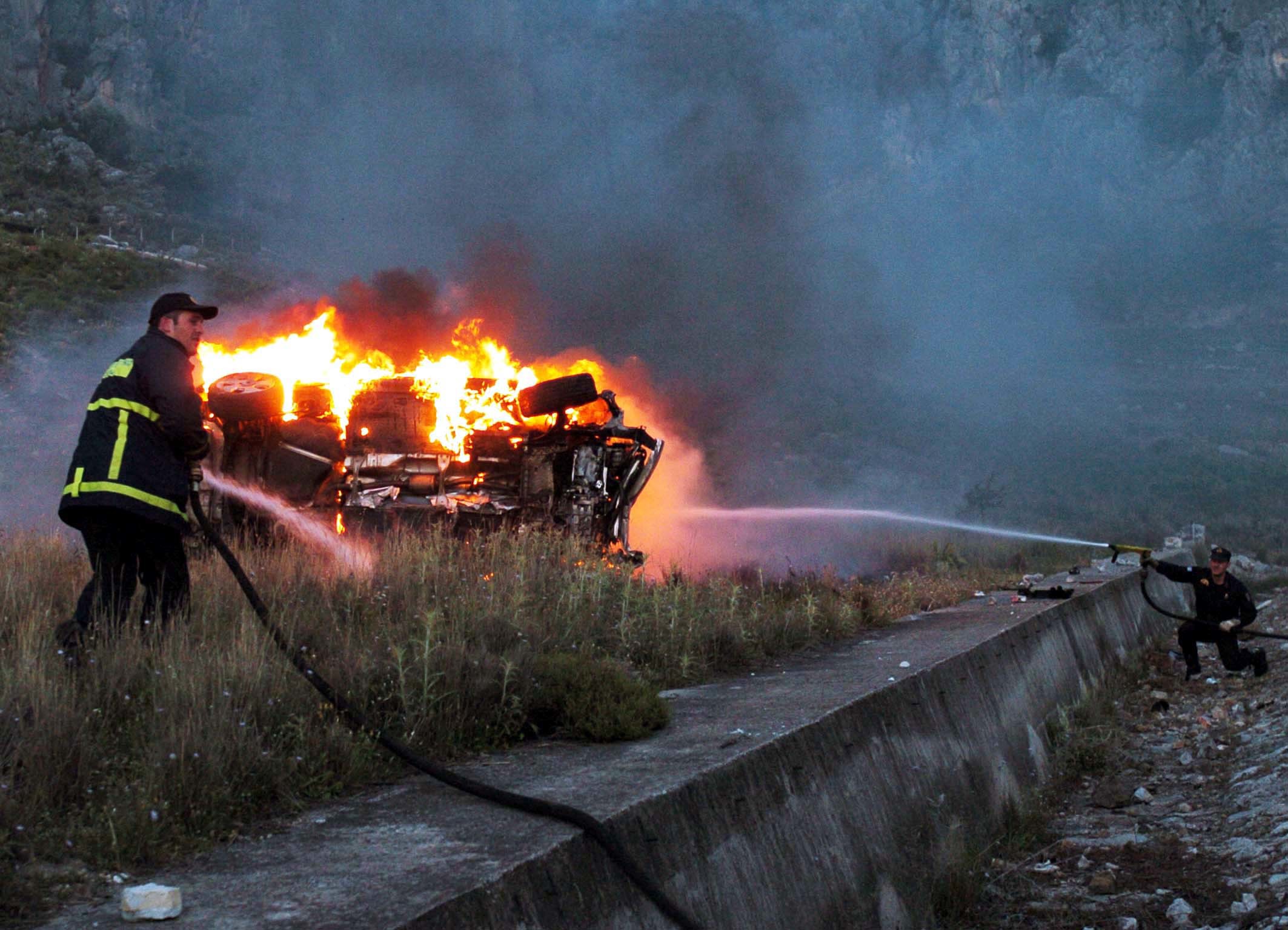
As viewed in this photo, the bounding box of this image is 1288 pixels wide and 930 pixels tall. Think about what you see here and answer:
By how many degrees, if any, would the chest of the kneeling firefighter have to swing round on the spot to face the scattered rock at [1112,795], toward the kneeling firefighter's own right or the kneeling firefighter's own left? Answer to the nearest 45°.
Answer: approximately 45° to the kneeling firefighter's own left

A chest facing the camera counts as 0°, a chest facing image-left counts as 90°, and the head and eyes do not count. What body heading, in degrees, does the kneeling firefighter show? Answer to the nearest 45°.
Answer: approximately 45°

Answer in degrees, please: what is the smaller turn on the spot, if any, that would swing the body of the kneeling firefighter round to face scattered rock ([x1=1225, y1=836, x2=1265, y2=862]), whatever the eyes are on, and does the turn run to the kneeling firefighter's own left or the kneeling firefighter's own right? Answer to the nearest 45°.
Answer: approximately 45° to the kneeling firefighter's own left

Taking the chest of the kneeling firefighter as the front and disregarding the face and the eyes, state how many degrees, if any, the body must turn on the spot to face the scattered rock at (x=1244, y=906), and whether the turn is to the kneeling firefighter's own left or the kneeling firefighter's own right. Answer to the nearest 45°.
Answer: approximately 45° to the kneeling firefighter's own left

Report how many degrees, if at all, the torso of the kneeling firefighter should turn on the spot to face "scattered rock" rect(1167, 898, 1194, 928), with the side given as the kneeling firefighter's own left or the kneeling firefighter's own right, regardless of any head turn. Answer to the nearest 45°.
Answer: approximately 45° to the kneeling firefighter's own left

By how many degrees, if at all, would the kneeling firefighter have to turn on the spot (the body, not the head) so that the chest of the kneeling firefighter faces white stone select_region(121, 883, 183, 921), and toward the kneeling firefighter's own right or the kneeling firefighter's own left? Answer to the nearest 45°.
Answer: approximately 45° to the kneeling firefighter's own left

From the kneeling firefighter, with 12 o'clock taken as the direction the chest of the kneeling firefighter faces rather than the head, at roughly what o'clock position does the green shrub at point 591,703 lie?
The green shrub is roughly at 11 o'clock from the kneeling firefighter.

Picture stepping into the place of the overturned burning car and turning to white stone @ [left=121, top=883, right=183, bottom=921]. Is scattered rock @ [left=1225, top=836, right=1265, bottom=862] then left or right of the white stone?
left
